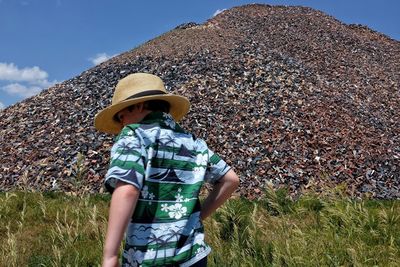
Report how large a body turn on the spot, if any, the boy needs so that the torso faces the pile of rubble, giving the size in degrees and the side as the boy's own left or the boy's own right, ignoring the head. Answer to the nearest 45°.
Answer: approximately 45° to the boy's own right

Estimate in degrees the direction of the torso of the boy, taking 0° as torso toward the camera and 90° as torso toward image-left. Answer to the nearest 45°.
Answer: approximately 135°

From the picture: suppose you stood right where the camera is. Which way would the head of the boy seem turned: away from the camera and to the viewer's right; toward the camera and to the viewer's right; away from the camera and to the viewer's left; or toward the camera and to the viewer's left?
away from the camera and to the viewer's left
